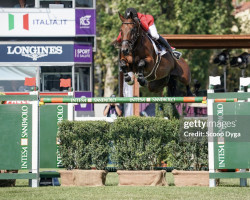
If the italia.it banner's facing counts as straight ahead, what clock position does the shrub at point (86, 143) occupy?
The shrub is roughly at 12 o'clock from the italia.it banner.

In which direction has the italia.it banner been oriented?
toward the camera

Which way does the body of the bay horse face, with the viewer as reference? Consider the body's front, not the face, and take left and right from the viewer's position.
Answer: facing the viewer and to the left of the viewer

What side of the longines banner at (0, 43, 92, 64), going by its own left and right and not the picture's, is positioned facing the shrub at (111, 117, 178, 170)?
front

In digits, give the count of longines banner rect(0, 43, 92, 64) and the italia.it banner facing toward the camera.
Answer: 2

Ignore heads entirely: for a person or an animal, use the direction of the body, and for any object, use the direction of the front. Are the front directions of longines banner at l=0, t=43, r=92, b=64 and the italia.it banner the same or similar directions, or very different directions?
same or similar directions

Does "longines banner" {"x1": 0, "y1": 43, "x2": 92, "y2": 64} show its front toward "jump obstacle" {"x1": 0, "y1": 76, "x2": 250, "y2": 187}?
yes

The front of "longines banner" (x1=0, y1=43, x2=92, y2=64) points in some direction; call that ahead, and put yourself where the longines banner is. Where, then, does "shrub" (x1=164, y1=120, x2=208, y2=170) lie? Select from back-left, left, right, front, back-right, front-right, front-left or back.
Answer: front

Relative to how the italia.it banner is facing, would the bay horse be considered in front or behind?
in front

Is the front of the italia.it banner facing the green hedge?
yes

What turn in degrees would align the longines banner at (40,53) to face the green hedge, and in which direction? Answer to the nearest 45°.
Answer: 0° — it already faces it

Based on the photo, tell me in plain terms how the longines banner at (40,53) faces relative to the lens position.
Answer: facing the viewer
